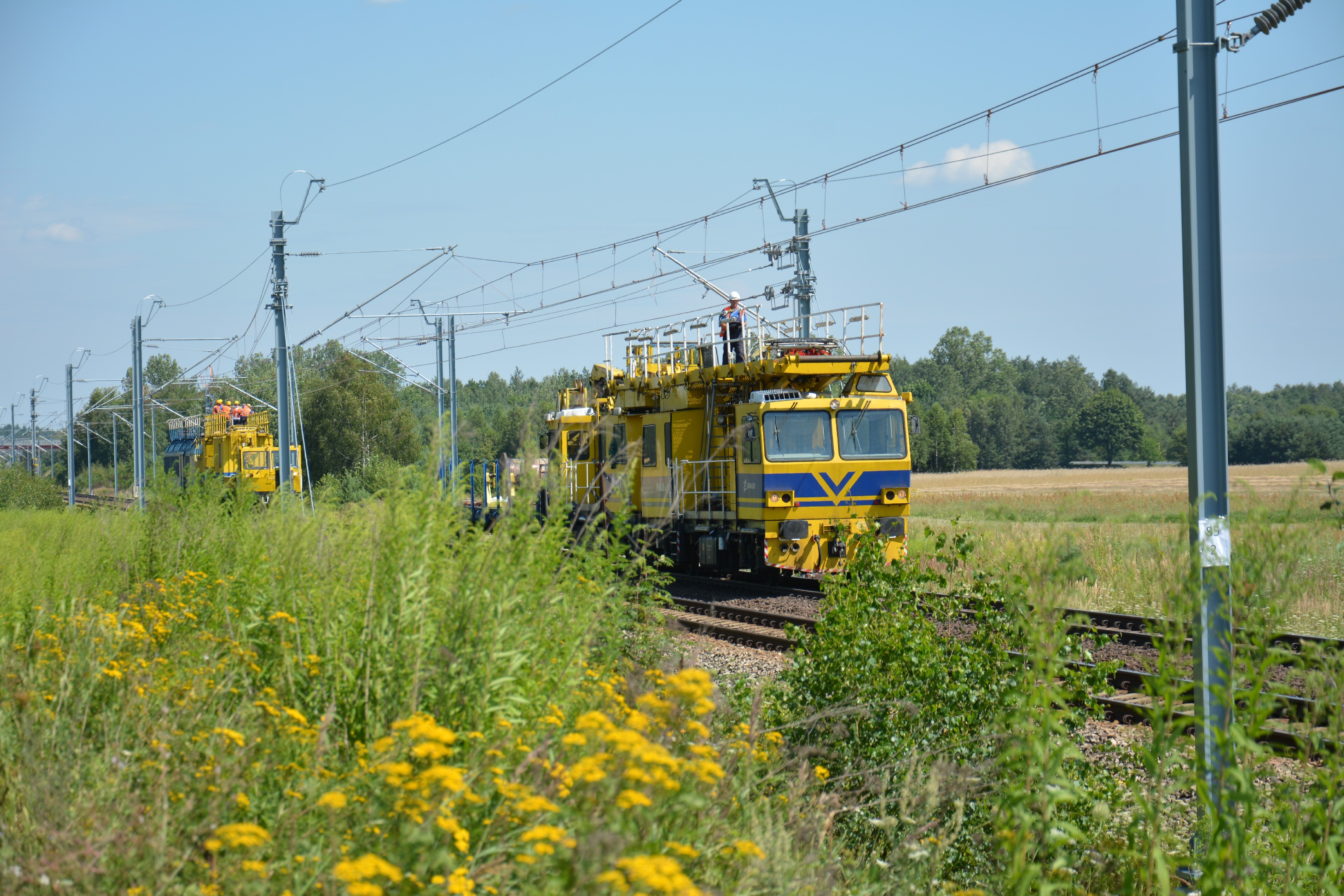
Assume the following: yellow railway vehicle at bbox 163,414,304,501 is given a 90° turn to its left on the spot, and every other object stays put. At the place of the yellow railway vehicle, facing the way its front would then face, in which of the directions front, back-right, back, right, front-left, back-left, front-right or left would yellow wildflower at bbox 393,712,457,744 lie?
back-right

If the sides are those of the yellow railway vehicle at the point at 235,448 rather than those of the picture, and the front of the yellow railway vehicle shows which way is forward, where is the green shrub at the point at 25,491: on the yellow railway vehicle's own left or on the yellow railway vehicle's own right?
on the yellow railway vehicle's own right

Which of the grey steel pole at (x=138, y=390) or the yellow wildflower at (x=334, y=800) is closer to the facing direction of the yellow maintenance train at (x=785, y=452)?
the yellow wildflower

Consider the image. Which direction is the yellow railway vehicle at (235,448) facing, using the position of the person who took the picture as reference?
facing the viewer and to the right of the viewer

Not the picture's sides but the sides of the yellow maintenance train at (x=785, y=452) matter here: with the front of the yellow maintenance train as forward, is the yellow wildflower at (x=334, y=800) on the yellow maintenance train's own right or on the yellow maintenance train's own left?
on the yellow maintenance train's own right

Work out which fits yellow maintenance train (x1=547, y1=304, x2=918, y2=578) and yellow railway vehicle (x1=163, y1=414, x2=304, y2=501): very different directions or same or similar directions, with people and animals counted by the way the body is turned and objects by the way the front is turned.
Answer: same or similar directions

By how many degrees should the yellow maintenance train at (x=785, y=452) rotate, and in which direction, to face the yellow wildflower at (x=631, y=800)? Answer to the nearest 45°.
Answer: approximately 45° to its right

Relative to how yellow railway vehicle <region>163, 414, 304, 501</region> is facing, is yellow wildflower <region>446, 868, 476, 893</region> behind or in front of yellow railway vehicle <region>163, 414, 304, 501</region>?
in front

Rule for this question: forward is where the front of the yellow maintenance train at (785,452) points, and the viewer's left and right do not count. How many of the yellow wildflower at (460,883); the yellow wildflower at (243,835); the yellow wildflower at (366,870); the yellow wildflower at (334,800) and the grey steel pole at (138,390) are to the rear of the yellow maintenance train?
1

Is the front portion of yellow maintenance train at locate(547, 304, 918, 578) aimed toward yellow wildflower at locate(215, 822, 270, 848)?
no

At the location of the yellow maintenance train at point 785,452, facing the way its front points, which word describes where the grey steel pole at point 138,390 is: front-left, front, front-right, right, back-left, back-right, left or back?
back

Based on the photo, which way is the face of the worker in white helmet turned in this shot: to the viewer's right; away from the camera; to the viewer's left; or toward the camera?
toward the camera

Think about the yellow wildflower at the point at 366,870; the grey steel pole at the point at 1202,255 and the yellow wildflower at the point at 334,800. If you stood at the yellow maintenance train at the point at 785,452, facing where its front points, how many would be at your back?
0

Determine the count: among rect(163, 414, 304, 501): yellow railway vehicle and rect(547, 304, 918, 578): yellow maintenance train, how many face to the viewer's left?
0

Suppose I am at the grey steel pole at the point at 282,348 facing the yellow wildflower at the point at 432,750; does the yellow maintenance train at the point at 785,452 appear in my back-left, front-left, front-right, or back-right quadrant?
front-left

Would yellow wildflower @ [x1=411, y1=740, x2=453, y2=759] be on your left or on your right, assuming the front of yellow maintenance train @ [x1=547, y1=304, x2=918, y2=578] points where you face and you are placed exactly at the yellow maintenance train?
on your right

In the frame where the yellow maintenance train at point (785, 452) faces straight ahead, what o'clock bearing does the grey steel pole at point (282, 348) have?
The grey steel pole is roughly at 5 o'clock from the yellow maintenance train.

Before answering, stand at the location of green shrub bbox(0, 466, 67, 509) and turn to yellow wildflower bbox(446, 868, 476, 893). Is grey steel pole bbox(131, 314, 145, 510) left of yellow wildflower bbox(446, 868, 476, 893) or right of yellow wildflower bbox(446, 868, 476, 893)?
left

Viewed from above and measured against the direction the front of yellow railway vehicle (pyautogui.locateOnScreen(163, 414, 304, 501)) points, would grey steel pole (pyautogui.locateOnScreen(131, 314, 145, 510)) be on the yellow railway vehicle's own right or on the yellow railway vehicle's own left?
on the yellow railway vehicle's own right
